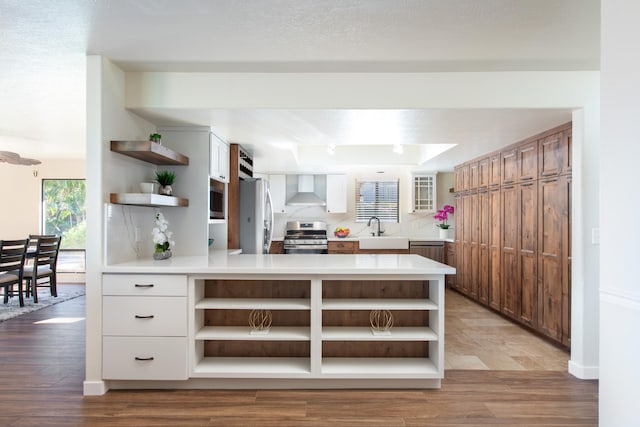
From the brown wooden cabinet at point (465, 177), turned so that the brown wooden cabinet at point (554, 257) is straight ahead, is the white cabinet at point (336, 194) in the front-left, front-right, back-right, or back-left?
back-right

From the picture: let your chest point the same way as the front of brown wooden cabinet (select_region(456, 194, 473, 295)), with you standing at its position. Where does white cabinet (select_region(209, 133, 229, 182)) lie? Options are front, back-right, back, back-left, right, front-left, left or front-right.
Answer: front-left

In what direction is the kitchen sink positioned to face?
toward the camera

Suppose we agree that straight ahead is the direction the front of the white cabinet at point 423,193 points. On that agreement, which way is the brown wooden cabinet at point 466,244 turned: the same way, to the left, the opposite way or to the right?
to the right

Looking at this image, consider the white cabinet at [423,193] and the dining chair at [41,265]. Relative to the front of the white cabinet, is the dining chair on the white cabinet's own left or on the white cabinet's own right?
on the white cabinet's own right

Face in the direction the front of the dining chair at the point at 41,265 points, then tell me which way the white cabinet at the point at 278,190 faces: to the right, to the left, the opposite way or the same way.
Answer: to the left

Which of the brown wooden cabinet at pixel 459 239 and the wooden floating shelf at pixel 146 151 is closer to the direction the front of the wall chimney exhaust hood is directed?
the wooden floating shelf

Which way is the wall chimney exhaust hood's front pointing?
toward the camera

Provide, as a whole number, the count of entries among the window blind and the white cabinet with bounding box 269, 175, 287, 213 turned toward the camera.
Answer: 2

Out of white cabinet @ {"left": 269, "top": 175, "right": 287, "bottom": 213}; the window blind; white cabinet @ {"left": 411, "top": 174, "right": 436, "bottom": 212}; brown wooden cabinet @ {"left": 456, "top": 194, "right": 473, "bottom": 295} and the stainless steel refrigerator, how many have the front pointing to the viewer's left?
1

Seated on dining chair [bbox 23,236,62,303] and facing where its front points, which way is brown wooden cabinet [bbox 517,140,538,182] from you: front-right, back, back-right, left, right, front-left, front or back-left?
back

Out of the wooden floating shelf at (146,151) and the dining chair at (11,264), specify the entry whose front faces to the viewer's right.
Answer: the wooden floating shelf

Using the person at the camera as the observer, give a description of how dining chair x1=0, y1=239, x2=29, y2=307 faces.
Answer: facing away from the viewer and to the left of the viewer

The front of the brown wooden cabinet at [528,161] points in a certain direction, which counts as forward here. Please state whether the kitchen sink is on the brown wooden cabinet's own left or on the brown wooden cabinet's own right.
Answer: on the brown wooden cabinet's own right

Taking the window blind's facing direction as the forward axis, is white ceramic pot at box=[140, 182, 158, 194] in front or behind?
in front

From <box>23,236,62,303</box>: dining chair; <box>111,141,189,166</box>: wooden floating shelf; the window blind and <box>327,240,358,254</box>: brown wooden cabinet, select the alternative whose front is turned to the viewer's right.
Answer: the wooden floating shelf

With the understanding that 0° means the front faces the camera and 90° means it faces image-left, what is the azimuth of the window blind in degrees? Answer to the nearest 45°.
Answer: approximately 0°
